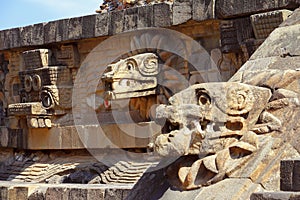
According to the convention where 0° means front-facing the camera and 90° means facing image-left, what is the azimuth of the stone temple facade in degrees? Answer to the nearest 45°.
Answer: approximately 45°
